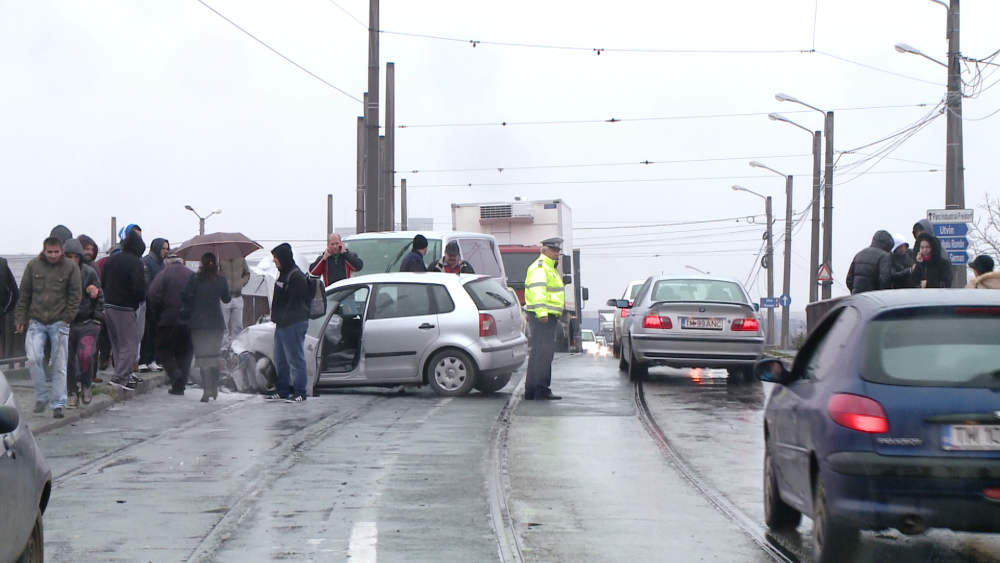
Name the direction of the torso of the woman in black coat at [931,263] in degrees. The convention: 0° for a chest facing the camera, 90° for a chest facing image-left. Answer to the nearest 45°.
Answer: approximately 45°

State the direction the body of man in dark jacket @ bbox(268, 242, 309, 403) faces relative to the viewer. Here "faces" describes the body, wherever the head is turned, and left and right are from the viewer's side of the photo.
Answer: facing to the left of the viewer

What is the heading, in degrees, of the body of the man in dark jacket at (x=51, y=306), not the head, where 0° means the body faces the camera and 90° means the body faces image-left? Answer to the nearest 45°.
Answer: approximately 0°

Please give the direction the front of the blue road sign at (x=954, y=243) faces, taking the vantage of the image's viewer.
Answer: facing the viewer

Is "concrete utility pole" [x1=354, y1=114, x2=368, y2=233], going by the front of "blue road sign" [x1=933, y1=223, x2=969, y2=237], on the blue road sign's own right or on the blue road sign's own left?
on the blue road sign's own right

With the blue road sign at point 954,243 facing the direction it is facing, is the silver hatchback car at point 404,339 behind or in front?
in front

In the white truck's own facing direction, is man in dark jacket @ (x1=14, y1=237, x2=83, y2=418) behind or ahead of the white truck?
ahead

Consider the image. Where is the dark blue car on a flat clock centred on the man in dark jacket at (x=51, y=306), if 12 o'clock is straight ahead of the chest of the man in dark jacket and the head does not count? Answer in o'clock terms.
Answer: The dark blue car is roughly at 11 o'clock from the man in dark jacket.

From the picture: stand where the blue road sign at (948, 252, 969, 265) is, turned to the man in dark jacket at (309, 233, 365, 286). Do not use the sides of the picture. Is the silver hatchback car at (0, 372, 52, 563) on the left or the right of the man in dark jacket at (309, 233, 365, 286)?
left

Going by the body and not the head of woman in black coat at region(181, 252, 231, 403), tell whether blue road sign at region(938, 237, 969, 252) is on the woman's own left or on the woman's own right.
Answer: on the woman's own right

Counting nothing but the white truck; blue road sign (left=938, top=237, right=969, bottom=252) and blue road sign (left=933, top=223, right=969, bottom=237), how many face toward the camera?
3

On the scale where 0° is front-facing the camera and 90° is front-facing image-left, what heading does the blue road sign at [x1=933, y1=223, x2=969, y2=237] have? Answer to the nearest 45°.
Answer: approximately 0°
